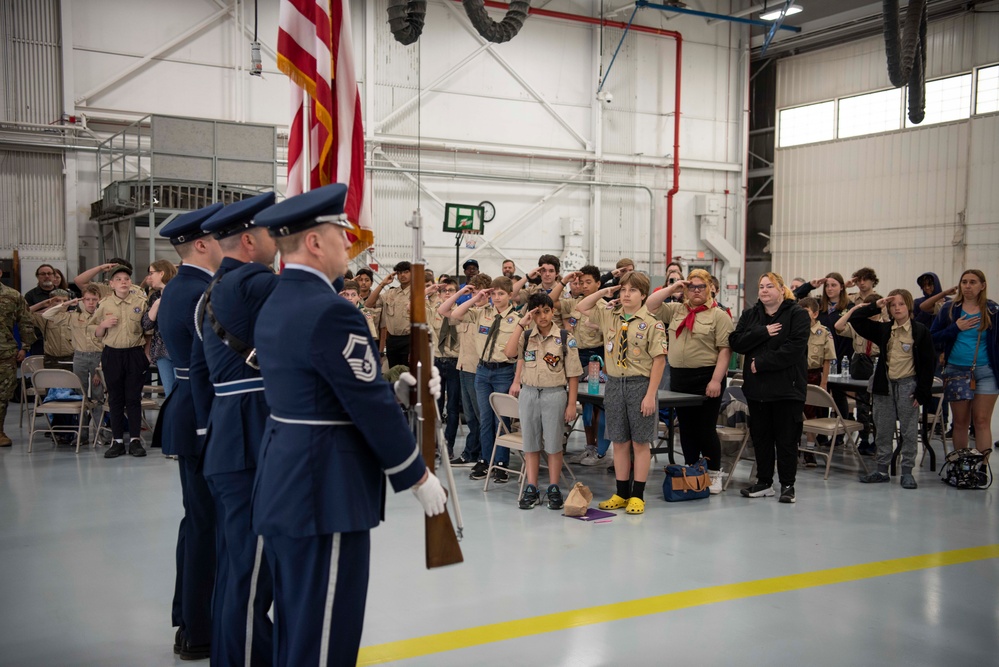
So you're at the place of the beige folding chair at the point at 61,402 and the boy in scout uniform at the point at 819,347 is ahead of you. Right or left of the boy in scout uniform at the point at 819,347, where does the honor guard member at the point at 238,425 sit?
right

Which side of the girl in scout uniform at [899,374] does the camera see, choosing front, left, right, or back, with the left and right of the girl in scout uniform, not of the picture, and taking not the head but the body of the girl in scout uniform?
front

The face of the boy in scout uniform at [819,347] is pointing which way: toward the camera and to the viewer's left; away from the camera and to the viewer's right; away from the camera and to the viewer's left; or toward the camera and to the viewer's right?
toward the camera and to the viewer's left

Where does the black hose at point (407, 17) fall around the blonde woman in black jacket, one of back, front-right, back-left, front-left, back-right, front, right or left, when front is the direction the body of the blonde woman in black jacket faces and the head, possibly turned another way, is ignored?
right

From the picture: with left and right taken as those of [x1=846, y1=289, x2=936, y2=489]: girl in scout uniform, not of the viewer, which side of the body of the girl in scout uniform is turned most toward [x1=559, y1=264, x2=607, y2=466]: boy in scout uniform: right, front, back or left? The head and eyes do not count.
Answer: right

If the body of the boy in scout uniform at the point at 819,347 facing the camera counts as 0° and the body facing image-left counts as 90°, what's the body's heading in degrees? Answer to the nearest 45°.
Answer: approximately 45°

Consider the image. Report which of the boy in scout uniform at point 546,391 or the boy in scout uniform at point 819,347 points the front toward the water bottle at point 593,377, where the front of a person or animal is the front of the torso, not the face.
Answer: the boy in scout uniform at point 819,347

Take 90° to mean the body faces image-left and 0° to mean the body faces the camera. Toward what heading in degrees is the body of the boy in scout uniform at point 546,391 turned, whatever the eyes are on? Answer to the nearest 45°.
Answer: approximately 0°

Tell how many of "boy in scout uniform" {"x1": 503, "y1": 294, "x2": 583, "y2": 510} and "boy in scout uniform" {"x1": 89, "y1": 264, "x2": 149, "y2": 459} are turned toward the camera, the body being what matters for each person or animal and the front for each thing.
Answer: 2

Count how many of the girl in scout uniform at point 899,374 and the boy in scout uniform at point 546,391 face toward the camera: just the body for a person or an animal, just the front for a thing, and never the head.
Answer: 2

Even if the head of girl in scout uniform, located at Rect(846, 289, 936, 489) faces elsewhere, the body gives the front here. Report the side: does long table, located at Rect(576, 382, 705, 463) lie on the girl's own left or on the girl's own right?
on the girl's own right

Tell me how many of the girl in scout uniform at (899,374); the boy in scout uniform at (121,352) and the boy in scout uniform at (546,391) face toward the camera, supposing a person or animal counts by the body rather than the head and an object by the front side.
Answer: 3

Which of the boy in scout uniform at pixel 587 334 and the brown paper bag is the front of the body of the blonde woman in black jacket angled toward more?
the brown paper bag

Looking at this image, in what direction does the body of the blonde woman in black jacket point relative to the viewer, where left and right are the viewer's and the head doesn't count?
facing the viewer and to the left of the viewer

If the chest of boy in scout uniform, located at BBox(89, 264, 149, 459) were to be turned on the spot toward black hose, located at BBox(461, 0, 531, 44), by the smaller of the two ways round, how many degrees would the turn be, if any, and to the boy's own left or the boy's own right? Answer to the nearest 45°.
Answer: approximately 135° to the boy's own left

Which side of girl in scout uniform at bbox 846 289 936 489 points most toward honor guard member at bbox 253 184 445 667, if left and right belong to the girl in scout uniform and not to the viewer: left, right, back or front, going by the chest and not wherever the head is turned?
front
